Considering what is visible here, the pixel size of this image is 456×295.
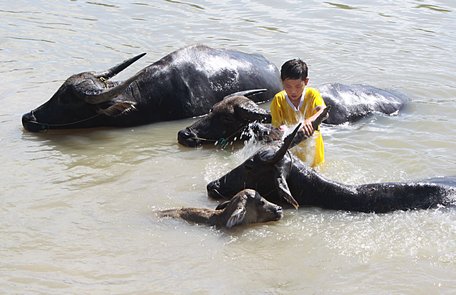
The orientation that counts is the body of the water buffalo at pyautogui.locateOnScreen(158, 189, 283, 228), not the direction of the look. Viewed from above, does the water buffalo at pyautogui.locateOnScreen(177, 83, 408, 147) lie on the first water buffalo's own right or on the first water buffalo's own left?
on the first water buffalo's own left

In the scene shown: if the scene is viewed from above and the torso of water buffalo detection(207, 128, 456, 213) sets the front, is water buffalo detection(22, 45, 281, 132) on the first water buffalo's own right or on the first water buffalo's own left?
on the first water buffalo's own right

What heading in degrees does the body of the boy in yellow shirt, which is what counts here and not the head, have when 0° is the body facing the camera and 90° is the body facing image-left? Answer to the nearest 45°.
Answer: approximately 0°

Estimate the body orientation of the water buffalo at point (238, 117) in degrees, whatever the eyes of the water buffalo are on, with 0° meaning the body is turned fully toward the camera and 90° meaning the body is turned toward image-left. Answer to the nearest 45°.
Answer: approximately 90°

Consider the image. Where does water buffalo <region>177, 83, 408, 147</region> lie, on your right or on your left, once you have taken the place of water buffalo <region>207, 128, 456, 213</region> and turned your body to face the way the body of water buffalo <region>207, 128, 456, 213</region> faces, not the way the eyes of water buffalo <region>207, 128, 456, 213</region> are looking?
on your right

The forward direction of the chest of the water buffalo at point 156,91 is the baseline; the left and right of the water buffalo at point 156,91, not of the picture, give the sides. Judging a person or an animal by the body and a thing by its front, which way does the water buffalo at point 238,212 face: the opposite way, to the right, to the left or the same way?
the opposite way

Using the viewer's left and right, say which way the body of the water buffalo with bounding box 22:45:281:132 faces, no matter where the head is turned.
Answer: facing to the left of the viewer

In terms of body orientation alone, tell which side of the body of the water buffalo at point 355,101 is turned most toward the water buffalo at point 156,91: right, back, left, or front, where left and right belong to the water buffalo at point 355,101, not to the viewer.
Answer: front

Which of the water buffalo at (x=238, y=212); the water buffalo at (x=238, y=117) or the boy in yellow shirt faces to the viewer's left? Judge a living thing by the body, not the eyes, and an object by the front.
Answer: the water buffalo at (x=238, y=117)

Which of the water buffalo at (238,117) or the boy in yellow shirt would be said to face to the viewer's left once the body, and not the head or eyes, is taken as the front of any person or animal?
the water buffalo

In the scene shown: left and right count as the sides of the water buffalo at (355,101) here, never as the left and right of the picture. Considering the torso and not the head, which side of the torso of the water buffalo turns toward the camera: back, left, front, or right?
left

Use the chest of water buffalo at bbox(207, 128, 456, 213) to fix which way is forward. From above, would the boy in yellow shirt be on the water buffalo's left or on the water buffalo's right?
on the water buffalo's right

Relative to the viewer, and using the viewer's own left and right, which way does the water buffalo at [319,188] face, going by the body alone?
facing to the left of the viewer

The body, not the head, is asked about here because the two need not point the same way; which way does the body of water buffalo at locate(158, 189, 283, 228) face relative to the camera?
to the viewer's right
